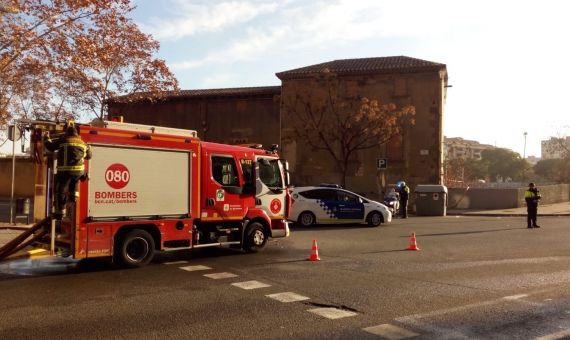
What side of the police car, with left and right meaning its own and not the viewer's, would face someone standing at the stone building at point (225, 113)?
left

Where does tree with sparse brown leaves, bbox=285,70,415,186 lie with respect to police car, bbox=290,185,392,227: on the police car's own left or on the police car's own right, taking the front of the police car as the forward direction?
on the police car's own left

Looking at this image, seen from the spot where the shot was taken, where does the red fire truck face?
facing away from the viewer and to the right of the viewer

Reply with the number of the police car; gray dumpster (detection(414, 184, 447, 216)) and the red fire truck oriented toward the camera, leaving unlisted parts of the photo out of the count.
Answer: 1

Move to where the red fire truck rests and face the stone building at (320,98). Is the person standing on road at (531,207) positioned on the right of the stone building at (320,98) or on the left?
right

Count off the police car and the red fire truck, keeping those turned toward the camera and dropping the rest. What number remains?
0

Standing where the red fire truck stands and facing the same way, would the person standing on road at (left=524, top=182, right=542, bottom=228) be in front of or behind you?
in front

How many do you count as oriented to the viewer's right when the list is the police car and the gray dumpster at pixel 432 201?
1

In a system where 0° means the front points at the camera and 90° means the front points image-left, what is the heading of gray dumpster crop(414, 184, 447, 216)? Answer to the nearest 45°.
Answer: approximately 0°

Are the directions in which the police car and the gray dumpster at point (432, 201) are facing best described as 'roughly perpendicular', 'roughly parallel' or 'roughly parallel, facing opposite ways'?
roughly perpendicular

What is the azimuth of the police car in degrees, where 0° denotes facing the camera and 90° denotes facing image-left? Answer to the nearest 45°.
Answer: approximately 270°
